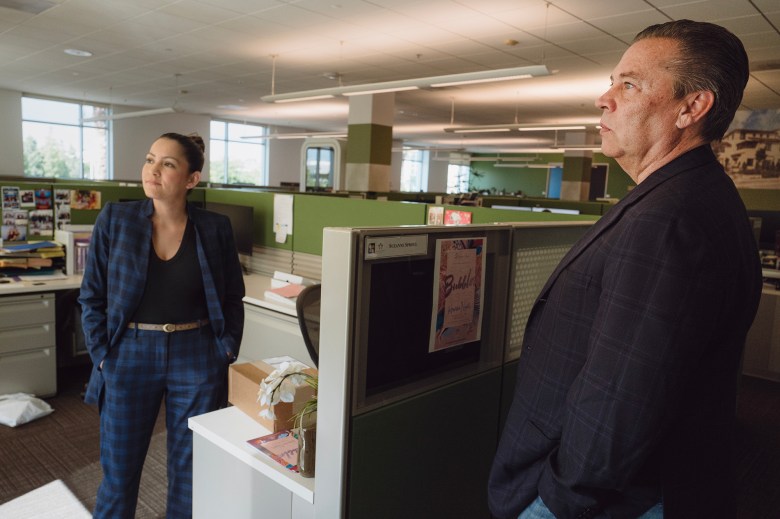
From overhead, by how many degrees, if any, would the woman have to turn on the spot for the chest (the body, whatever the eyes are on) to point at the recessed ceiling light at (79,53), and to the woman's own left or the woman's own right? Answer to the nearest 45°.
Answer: approximately 180°

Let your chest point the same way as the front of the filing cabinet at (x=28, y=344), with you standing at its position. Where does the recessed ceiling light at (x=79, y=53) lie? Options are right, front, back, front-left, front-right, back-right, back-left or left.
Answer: back

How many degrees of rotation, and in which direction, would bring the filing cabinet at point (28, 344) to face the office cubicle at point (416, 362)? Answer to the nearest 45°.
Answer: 0° — it already faces it

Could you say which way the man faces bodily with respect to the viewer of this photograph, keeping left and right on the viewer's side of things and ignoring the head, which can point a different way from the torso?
facing to the left of the viewer

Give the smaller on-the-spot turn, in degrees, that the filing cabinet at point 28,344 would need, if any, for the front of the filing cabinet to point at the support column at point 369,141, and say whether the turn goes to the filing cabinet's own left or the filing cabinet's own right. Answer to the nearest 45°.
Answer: approximately 135° to the filing cabinet's own left

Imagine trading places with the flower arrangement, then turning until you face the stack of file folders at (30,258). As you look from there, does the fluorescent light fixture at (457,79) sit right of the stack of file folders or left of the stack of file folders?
right

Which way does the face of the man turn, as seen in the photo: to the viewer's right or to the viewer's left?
to the viewer's left

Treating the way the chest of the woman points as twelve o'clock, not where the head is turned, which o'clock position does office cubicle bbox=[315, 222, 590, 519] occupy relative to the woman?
The office cubicle is roughly at 11 o'clock from the woman.

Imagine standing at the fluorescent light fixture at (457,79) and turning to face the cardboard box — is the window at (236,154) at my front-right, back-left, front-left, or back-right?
back-right
